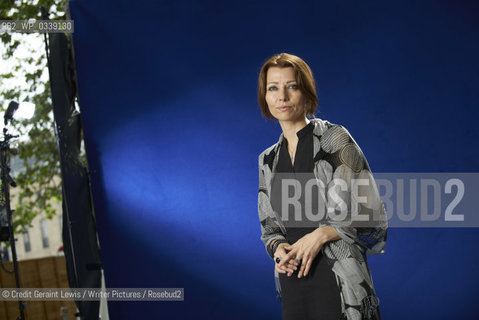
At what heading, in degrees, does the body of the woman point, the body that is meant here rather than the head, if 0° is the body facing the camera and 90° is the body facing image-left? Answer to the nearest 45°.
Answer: approximately 45°
